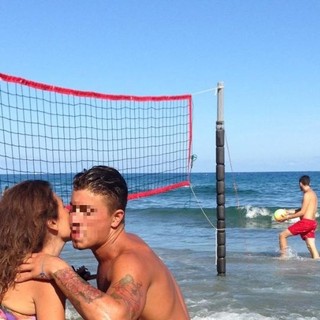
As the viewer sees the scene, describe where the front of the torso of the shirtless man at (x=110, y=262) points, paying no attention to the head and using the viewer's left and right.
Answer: facing to the left of the viewer

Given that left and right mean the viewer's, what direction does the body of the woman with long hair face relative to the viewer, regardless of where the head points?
facing away from the viewer and to the right of the viewer

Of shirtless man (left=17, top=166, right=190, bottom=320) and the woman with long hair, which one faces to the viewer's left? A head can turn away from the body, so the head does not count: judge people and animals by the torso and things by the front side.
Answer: the shirtless man

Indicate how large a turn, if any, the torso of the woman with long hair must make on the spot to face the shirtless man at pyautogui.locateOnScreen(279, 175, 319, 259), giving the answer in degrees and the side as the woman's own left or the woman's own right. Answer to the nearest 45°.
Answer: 0° — they already face them

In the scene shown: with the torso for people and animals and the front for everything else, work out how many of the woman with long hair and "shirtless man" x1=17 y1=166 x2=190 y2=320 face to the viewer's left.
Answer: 1
